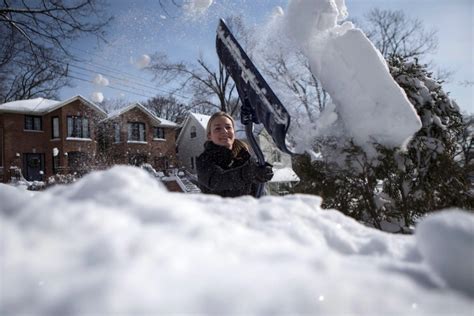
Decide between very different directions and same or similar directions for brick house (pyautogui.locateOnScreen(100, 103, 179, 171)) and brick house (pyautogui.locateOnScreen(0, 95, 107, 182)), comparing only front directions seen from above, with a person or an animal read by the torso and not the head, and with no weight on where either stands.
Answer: same or similar directions

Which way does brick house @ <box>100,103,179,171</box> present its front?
toward the camera

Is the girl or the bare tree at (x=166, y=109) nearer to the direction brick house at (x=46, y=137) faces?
the girl

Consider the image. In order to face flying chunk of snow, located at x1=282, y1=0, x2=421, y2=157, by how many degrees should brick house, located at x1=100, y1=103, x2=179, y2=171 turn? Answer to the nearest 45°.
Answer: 0° — it already faces it

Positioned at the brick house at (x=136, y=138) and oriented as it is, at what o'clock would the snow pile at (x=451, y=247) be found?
The snow pile is roughly at 12 o'clock from the brick house.

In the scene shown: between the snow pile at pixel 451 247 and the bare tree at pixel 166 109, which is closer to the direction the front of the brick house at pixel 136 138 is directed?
the snow pile

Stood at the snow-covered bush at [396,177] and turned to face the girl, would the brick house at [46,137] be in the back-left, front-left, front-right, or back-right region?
front-right

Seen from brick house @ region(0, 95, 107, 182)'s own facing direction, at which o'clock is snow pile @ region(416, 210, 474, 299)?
The snow pile is roughly at 12 o'clock from the brick house.

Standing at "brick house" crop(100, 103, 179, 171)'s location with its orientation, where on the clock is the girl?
The girl is roughly at 12 o'clock from the brick house.

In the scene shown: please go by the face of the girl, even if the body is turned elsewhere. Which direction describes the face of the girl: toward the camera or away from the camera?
toward the camera

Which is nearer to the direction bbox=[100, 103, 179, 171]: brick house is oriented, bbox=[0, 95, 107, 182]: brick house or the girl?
the girl

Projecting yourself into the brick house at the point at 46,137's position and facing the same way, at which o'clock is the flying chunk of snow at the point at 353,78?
The flying chunk of snow is roughly at 12 o'clock from the brick house.

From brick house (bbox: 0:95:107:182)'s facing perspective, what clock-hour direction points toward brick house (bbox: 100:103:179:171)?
brick house (bbox: 100:103:179:171) is roughly at 9 o'clock from brick house (bbox: 0:95:107:182).
